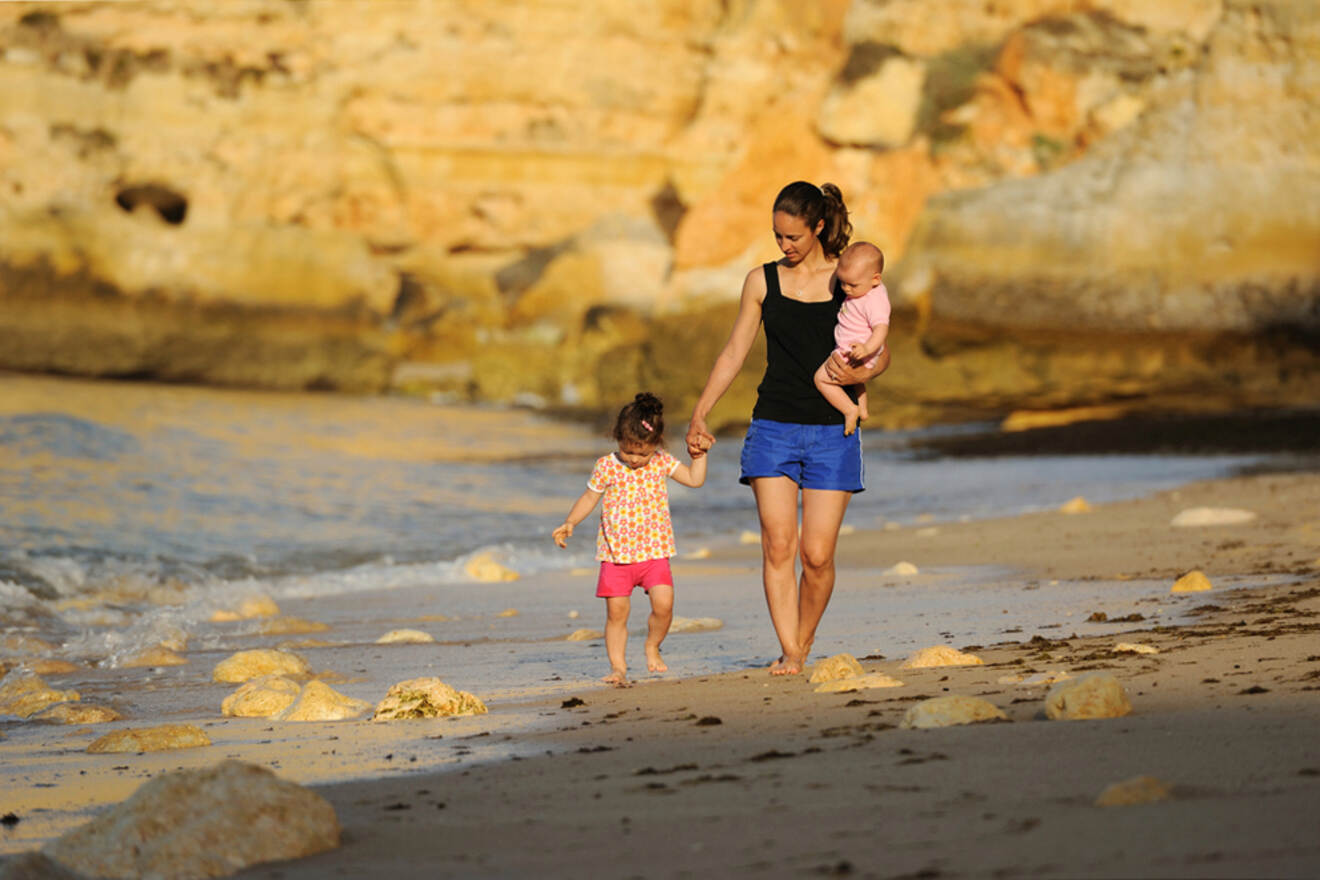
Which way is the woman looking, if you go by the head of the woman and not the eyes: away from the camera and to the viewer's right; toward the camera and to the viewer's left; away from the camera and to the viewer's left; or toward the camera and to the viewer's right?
toward the camera and to the viewer's left

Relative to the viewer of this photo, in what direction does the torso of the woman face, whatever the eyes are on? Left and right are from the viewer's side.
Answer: facing the viewer

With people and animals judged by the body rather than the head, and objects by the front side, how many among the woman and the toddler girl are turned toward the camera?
2

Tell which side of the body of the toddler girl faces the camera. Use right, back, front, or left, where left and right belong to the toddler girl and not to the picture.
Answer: front

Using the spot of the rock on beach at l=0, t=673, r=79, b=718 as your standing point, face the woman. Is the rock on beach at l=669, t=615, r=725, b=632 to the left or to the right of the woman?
left

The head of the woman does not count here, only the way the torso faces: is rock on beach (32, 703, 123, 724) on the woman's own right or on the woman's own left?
on the woman's own right

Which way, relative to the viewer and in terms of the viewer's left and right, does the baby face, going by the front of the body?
facing the viewer and to the left of the viewer

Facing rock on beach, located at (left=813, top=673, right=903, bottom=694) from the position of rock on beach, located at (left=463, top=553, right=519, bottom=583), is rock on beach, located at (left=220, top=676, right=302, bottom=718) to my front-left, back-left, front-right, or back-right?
front-right

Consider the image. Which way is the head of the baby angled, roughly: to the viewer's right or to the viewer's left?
to the viewer's left

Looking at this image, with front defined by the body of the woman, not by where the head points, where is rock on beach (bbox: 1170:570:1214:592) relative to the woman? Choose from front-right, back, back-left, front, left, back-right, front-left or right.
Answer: back-left

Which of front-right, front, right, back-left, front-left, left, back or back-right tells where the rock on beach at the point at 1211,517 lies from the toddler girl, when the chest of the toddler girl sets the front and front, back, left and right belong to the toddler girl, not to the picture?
back-left

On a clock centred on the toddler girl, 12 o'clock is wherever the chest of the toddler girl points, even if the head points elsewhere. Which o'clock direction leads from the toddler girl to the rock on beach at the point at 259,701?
The rock on beach is roughly at 2 o'clock from the toddler girl.

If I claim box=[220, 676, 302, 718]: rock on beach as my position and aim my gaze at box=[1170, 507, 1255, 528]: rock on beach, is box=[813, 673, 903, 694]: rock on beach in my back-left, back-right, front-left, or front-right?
front-right

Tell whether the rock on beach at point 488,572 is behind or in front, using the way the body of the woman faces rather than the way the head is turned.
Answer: behind
